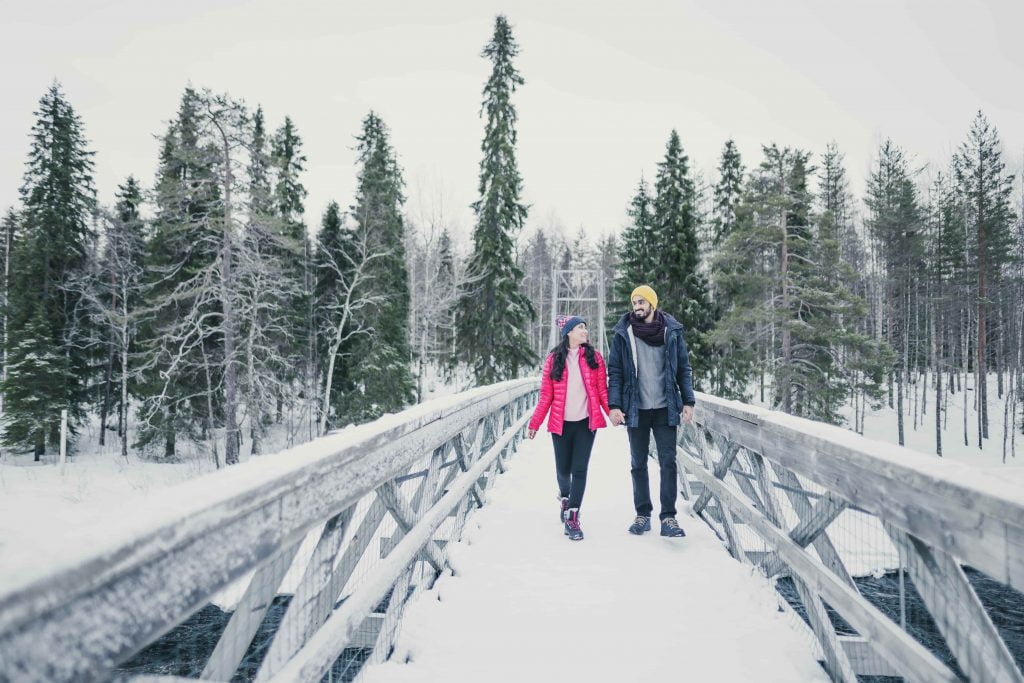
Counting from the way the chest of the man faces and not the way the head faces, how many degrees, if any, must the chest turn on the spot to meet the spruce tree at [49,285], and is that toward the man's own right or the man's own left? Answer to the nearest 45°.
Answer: approximately 135° to the man's own right

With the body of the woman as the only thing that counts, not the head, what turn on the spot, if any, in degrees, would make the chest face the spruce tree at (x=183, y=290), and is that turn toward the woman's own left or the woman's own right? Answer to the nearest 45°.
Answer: approximately 135° to the woman's own right

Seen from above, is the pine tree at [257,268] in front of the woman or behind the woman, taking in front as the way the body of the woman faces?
behind

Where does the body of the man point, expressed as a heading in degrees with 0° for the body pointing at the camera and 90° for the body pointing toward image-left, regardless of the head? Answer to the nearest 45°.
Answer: approximately 0°

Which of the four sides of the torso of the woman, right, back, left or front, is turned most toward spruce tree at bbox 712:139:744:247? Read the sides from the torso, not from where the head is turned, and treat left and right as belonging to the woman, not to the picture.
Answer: back

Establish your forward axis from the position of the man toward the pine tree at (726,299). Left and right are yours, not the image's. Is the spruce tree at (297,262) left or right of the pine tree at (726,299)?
left

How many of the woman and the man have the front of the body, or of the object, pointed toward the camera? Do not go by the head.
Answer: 2

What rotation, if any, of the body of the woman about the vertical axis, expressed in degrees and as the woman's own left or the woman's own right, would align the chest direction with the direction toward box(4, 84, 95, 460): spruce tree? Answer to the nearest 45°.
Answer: approximately 135° to the woman's own right

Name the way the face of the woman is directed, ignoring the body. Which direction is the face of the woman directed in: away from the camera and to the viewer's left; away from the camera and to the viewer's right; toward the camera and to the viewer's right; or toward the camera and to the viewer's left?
toward the camera and to the viewer's right

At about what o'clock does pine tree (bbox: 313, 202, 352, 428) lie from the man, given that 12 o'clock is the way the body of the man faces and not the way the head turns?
The pine tree is roughly at 5 o'clock from the man.
